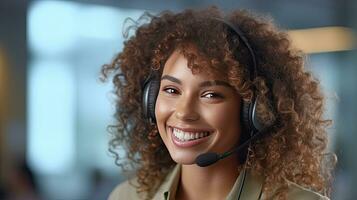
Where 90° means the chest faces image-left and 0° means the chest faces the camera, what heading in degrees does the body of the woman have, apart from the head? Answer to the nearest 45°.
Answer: approximately 45°
